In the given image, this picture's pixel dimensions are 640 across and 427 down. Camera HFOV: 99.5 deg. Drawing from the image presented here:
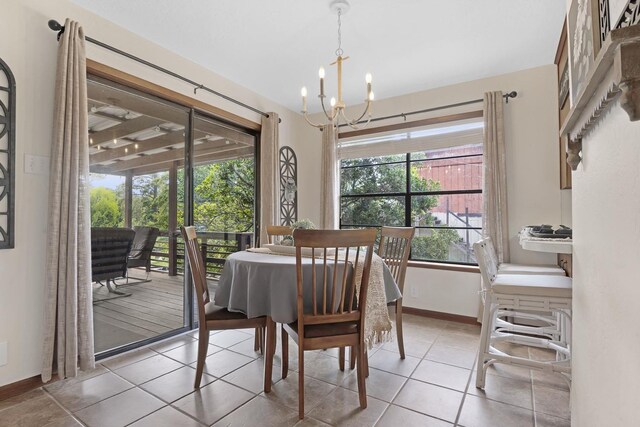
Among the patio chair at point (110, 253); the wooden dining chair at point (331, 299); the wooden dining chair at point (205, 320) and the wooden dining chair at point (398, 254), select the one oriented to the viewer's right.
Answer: the wooden dining chair at point (205, 320)

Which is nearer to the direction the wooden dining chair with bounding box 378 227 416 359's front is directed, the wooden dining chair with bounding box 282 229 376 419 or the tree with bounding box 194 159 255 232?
the wooden dining chair

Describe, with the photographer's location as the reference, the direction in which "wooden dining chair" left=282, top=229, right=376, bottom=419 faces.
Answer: facing away from the viewer

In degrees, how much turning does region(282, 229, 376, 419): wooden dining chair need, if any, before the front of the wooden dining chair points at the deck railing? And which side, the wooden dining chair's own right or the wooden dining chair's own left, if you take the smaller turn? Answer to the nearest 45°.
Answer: approximately 45° to the wooden dining chair's own left

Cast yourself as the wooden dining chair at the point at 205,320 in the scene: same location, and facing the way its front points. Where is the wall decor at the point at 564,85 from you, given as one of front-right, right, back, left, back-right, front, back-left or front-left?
front

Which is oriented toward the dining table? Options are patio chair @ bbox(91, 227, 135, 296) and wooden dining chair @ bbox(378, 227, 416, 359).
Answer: the wooden dining chair

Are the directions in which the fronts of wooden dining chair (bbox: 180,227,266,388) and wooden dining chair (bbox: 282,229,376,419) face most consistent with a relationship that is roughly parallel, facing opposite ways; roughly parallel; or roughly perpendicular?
roughly perpendicular

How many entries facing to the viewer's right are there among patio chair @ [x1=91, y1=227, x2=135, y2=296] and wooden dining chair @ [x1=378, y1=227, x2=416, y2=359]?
0

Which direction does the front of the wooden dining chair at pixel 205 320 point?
to the viewer's right

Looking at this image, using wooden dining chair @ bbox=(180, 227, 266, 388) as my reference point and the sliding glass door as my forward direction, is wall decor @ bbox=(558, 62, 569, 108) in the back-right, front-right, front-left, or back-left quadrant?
back-right

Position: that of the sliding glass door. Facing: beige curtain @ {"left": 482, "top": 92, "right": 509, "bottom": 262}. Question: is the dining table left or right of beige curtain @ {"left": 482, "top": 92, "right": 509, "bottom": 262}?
right

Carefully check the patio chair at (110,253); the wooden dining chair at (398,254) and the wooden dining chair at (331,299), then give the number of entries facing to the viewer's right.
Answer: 0

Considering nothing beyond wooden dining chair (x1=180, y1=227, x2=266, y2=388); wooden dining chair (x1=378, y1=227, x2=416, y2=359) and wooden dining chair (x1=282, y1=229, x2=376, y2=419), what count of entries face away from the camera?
1

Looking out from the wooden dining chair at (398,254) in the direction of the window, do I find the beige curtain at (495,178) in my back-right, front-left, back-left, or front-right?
front-right

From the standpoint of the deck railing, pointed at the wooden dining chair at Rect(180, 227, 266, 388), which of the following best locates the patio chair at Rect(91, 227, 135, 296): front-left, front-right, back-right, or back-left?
front-right

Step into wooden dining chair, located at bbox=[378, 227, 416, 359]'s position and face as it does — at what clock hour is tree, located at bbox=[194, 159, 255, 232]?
The tree is roughly at 2 o'clock from the wooden dining chair.
